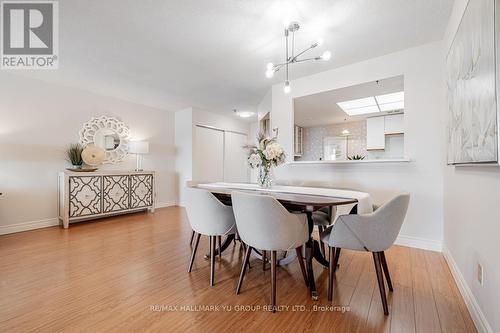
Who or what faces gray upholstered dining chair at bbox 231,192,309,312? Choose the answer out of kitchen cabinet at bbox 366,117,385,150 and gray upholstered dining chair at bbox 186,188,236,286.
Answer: the kitchen cabinet

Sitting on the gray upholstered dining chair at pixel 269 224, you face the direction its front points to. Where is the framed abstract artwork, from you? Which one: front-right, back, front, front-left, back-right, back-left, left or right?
front-right

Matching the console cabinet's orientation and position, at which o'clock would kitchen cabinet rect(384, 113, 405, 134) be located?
The kitchen cabinet is roughly at 11 o'clock from the console cabinet.

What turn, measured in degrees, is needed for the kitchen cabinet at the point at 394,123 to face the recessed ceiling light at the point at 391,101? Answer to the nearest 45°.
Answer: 0° — it already faces it

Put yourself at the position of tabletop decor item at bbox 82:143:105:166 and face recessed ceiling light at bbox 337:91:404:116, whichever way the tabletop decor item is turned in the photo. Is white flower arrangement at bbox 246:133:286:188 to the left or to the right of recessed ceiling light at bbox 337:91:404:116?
right

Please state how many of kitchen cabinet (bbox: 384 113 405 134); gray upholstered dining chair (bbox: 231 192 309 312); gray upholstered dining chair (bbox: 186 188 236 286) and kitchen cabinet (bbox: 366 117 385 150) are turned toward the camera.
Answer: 2

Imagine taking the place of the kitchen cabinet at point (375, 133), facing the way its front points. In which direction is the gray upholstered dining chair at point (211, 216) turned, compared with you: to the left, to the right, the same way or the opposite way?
the opposite way

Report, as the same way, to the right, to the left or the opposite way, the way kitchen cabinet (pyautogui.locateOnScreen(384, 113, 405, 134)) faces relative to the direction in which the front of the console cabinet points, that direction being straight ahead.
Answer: to the right

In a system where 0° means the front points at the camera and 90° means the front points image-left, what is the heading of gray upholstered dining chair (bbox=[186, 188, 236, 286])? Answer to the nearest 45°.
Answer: approximately 225°

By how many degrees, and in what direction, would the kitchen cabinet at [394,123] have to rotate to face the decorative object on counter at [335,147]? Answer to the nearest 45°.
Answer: approximately 90° to its right

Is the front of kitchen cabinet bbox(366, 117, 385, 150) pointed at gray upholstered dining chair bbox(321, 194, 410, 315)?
yes

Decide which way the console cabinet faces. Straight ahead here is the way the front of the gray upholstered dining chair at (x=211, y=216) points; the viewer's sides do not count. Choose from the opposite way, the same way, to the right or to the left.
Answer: to the right

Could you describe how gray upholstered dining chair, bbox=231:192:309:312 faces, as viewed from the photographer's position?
facing away from the viewer and to the right of the viewer

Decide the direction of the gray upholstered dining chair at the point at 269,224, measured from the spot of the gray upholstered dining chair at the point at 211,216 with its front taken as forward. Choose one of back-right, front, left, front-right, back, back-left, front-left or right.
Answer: right
